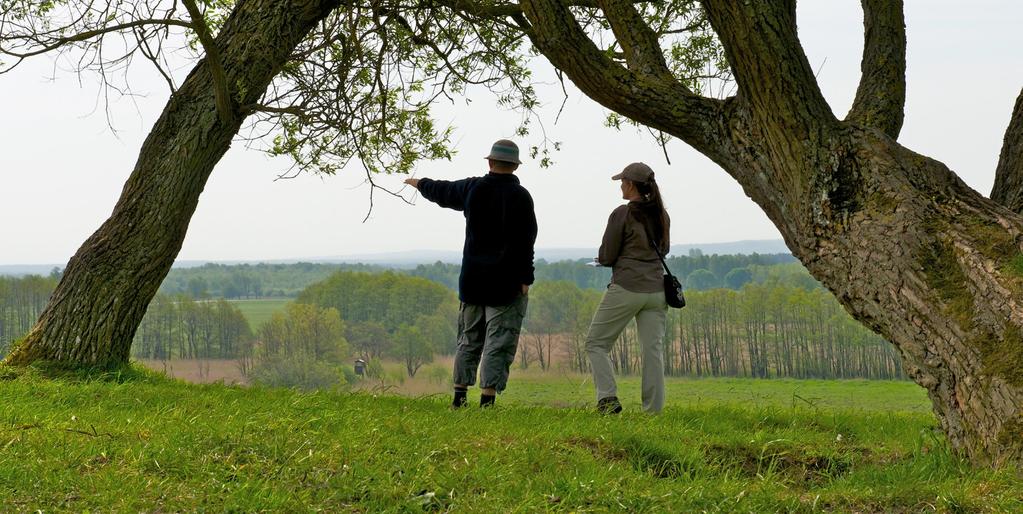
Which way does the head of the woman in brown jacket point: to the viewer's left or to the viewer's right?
to the viewer's left

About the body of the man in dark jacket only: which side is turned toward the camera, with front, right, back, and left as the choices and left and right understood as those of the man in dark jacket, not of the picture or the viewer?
back

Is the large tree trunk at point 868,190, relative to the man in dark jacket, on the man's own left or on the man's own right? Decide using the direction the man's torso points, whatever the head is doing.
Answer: on the man's own right

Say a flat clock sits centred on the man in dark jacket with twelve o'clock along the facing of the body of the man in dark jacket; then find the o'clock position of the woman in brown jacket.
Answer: The woman in brown jacket is roughly at 3 o'clock from the man in dark jacket.

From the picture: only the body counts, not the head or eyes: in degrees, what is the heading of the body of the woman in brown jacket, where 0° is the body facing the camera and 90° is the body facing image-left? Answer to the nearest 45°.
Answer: approximately 135°

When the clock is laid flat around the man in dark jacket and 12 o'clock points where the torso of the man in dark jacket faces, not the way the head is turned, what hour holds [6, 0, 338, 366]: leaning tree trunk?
The leaning tree trunk is roughly at 10 o'clock from the man in dark jacket.
